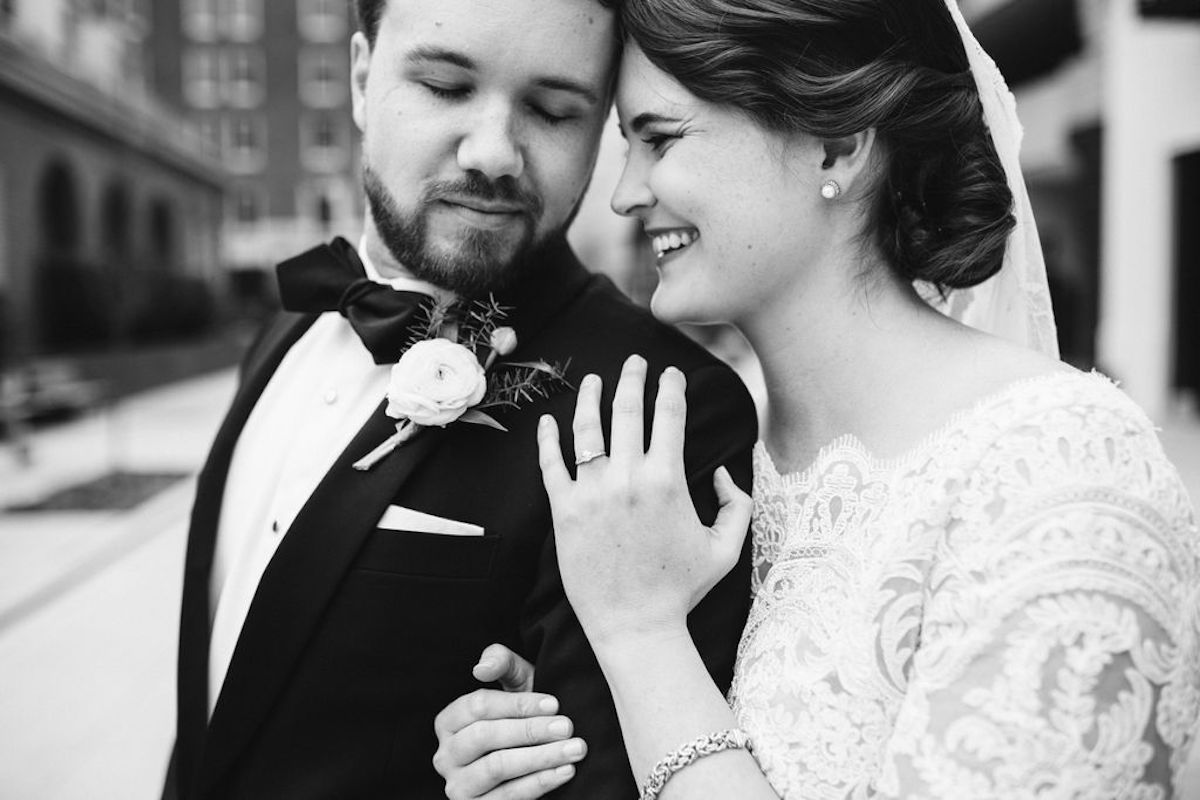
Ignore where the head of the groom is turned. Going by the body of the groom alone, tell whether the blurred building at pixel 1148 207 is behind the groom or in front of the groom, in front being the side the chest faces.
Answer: behind

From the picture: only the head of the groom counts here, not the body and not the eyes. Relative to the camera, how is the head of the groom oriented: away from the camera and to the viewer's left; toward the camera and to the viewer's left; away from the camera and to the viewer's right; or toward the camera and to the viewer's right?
toward the camera and to the viewer's right

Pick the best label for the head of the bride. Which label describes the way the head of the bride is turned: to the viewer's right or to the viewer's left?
to the viewer's left

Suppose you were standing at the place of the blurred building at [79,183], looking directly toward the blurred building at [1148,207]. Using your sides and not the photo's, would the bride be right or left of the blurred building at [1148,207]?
right

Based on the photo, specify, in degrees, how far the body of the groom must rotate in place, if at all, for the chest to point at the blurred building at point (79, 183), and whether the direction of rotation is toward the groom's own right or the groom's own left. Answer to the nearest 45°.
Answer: approximately 135° to the groom's own right

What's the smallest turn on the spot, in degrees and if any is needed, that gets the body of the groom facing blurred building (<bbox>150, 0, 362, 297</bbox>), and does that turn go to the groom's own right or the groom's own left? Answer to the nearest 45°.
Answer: approximately 135° to the groom's own right

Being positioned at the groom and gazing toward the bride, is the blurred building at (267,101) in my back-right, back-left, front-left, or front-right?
back-left

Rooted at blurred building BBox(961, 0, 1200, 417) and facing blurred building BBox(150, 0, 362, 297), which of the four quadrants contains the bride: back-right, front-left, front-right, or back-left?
back-left

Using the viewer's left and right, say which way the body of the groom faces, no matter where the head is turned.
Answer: facing the viewer and to the left of the viewer

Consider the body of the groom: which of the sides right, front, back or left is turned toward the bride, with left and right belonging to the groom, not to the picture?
left
